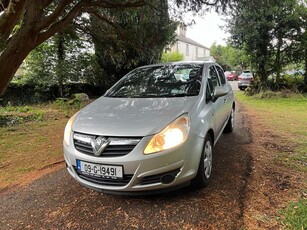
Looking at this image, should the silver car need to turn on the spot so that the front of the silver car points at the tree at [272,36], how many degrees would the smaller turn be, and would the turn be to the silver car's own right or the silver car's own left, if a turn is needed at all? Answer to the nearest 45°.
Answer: approximately 180°

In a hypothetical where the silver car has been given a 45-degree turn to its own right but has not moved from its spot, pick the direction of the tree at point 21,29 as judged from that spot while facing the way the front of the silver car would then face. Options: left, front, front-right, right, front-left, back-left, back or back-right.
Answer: front-right

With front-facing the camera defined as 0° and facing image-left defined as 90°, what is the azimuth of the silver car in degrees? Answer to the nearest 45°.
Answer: approximately 45°

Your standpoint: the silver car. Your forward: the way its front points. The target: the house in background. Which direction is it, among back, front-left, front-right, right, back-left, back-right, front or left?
back-right
